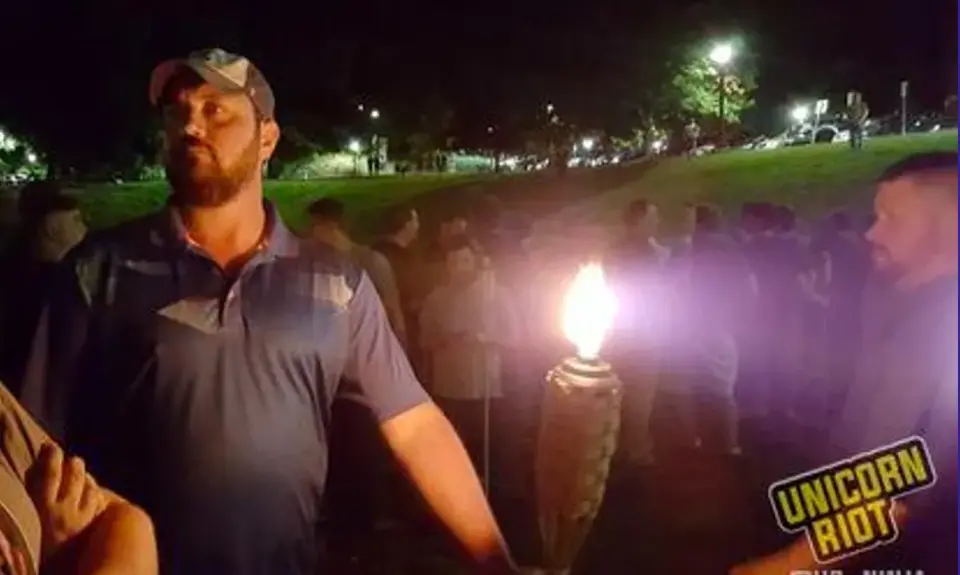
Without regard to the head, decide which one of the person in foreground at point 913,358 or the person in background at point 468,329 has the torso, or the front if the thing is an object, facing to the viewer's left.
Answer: the person in foreground at point 913,358

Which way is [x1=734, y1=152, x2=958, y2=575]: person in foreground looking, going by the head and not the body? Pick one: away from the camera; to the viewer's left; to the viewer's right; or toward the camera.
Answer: to the viewer's left

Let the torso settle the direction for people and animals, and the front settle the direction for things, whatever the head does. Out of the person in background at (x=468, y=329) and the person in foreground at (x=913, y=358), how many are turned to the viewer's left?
1

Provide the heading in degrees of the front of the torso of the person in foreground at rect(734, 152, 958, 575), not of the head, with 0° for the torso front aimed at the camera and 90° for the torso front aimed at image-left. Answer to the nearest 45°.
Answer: approximately 90°
